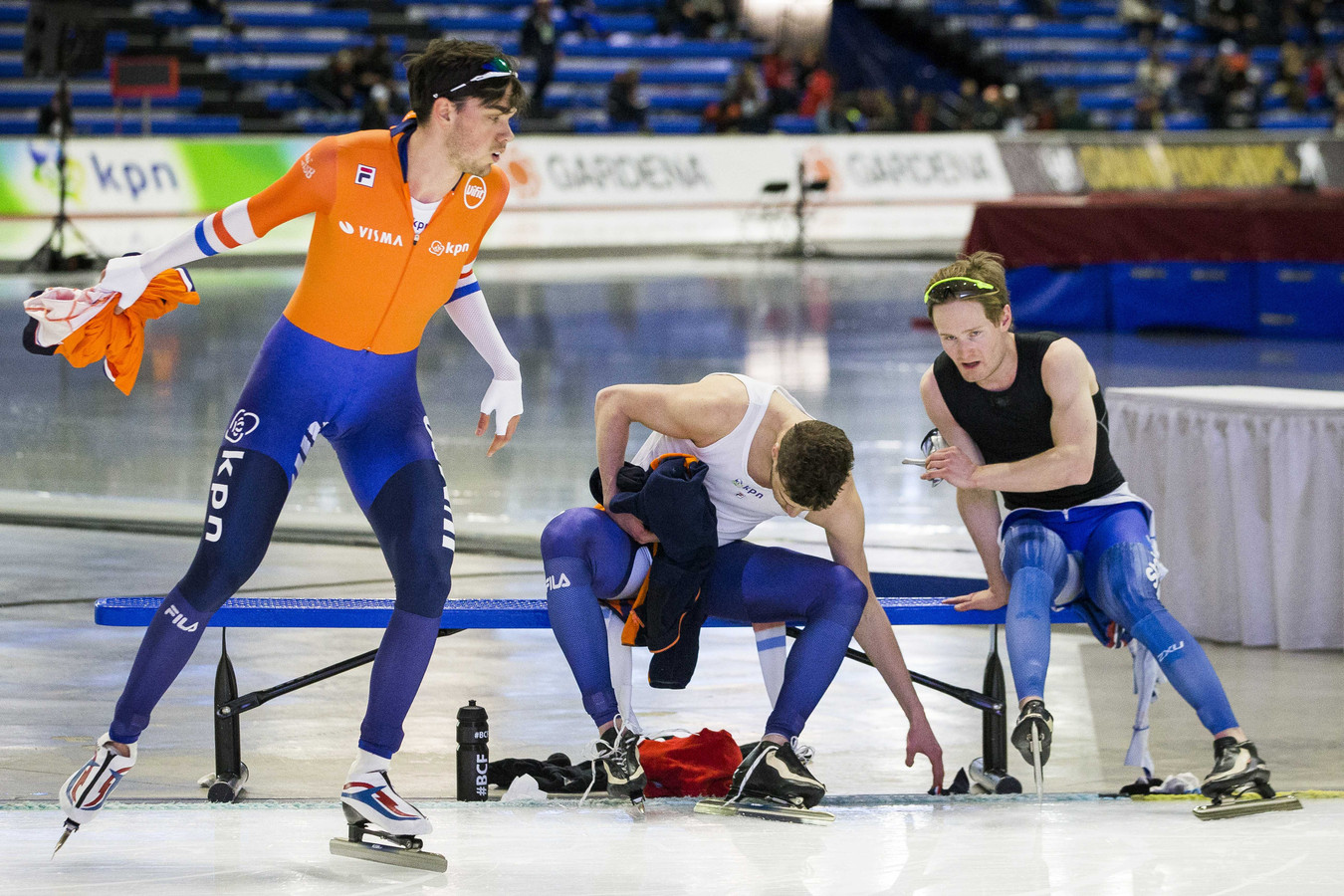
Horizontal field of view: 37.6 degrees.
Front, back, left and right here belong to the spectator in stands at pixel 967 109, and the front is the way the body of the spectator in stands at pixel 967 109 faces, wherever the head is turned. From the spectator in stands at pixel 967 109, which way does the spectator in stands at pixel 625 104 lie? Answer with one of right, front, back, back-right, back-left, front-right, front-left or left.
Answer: front-right

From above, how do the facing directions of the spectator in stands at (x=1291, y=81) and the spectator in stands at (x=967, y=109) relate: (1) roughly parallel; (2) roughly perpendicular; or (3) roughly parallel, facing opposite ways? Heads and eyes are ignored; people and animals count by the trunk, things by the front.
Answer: roughly parallel

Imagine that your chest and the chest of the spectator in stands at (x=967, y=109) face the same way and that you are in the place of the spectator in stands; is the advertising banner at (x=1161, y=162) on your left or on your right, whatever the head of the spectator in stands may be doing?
on your left

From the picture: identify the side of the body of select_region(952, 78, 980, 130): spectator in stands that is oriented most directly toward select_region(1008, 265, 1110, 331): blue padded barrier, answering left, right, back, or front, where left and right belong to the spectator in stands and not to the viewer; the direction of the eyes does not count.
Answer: front

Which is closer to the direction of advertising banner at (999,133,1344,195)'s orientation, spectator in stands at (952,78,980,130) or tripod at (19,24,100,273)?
the tripod

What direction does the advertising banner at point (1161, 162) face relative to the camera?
toward the camera

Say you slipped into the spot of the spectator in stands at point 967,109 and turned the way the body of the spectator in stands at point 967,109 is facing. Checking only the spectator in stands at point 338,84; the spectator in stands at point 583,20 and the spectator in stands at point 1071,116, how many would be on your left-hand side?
1

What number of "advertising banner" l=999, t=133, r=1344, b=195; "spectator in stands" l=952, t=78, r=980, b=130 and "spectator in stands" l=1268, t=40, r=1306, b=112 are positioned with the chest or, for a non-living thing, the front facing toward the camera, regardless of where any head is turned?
3

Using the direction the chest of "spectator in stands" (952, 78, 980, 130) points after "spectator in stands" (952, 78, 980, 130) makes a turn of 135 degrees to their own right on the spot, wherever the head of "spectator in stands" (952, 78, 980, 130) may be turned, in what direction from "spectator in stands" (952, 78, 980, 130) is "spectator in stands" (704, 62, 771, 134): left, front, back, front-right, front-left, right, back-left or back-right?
left

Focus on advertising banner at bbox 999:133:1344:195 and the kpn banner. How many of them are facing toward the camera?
2

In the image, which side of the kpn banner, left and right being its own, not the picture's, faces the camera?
front

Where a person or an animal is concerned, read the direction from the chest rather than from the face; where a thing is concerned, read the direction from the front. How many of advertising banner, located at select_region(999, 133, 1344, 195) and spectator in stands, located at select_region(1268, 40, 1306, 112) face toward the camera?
2

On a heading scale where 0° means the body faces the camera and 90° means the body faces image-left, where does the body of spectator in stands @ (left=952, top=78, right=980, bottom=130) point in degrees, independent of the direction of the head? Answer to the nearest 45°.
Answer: approximately 0°

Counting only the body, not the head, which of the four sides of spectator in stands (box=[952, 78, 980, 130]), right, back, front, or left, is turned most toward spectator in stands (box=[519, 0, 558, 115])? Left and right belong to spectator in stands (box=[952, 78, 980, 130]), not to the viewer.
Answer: right
